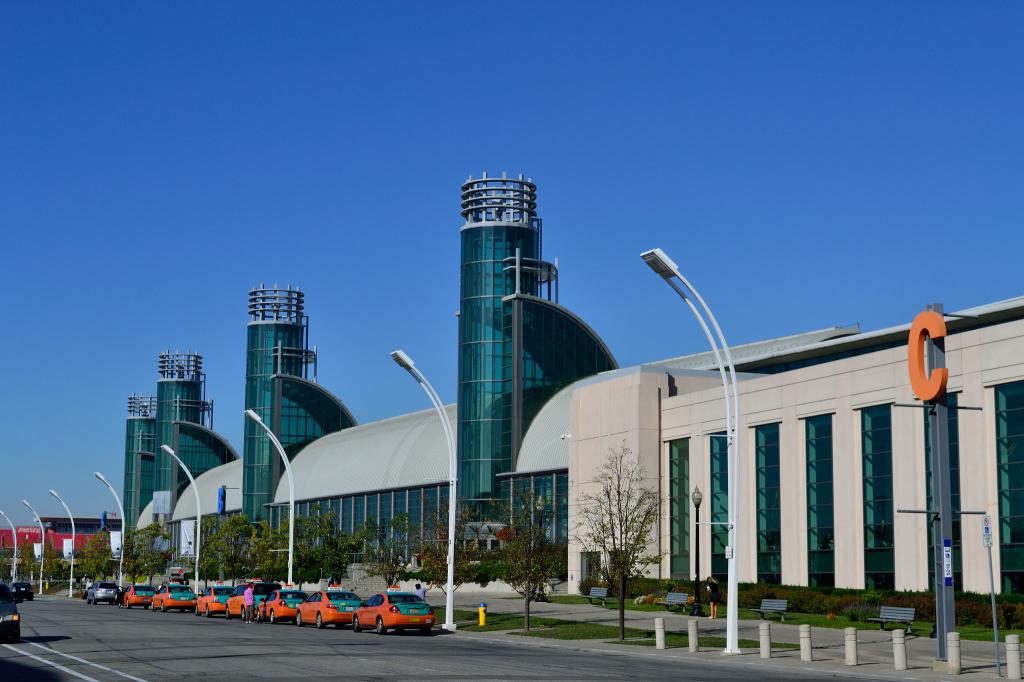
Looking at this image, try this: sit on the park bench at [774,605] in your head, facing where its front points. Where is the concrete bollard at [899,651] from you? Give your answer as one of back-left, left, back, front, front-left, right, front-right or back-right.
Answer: front-left

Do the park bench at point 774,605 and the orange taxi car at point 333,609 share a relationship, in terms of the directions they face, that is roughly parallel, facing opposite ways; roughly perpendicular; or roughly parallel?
roughly perpendicular

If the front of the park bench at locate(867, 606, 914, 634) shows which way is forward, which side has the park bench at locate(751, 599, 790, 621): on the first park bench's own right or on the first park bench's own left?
on the first park bench's own right

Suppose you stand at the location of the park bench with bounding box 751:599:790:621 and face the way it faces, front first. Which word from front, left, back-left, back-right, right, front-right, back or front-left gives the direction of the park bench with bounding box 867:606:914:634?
left

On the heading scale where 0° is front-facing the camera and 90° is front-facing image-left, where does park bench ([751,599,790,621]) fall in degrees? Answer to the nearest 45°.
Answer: approximately 45°

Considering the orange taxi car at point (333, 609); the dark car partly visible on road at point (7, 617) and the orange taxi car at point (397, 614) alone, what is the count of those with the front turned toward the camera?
1

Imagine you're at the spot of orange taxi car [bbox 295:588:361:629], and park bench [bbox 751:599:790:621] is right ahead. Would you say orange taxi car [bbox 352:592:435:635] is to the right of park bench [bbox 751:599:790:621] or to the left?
right

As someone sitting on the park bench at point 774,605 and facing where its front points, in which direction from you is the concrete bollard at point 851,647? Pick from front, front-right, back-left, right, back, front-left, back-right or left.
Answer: front-left

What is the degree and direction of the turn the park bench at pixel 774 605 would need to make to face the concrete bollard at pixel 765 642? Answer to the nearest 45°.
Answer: approximately 45° to its left

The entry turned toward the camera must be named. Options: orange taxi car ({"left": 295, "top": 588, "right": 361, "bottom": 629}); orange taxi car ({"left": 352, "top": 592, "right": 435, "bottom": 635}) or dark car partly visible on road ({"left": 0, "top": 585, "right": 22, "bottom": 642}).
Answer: the dark car partly visible on road

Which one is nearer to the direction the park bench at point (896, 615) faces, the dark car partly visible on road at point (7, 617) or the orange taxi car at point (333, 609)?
the dark car partly visible on road

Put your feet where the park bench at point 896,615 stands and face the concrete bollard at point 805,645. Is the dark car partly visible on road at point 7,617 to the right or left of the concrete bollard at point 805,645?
right

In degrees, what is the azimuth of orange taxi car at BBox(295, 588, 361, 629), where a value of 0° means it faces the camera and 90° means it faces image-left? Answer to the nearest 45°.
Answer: approximately 135°
